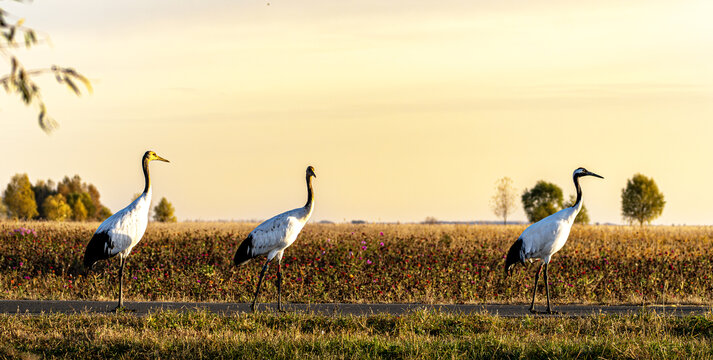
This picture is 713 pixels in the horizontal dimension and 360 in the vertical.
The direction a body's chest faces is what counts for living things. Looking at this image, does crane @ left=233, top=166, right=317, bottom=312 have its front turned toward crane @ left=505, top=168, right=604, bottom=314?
yes

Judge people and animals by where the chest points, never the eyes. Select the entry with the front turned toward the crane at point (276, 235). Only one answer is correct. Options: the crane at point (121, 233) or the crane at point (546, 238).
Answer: the crane at point (121, 233)

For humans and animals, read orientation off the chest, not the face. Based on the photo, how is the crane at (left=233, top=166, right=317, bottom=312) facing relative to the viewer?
to the viewer's right

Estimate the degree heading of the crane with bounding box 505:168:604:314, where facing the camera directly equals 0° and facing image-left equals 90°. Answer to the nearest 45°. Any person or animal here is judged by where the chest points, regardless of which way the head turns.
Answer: approximately 270°

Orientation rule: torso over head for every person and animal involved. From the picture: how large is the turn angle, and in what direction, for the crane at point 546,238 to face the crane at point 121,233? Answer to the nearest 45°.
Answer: approximately 180°

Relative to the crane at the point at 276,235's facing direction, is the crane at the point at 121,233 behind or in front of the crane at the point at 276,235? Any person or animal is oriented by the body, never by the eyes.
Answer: behind

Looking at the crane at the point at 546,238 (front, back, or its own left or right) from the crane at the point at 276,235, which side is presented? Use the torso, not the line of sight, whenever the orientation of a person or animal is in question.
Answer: back

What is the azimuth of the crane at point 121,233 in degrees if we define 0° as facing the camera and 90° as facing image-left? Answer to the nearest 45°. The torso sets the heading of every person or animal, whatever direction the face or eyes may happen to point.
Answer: approximately 270°
